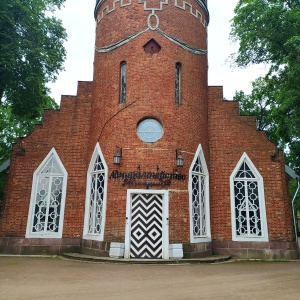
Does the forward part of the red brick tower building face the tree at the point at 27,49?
no

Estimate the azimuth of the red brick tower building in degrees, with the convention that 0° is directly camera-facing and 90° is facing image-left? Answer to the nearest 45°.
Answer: approximately 0°

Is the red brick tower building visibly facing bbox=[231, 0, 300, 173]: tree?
no

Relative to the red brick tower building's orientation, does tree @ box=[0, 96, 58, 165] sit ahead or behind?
behind

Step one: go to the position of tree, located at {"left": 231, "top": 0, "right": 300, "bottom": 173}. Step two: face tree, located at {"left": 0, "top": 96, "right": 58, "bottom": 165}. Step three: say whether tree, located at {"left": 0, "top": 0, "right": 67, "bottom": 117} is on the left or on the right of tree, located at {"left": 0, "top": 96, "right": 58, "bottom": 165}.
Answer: left
